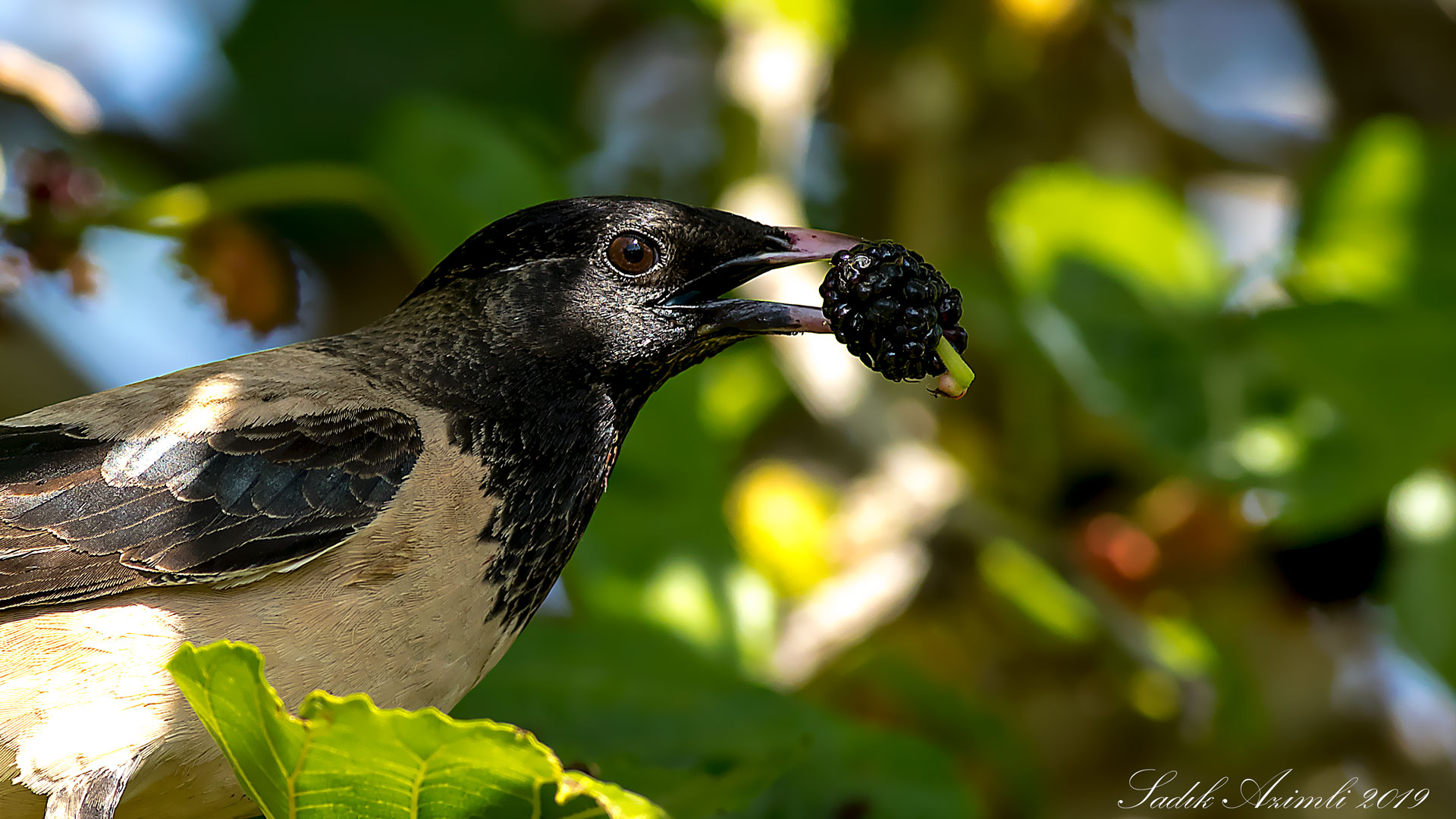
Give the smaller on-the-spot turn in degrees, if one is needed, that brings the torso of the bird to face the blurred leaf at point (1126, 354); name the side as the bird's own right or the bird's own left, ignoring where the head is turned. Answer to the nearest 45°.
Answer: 0° — it already faces it

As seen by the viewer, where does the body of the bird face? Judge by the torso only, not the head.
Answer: to the viewer's right
